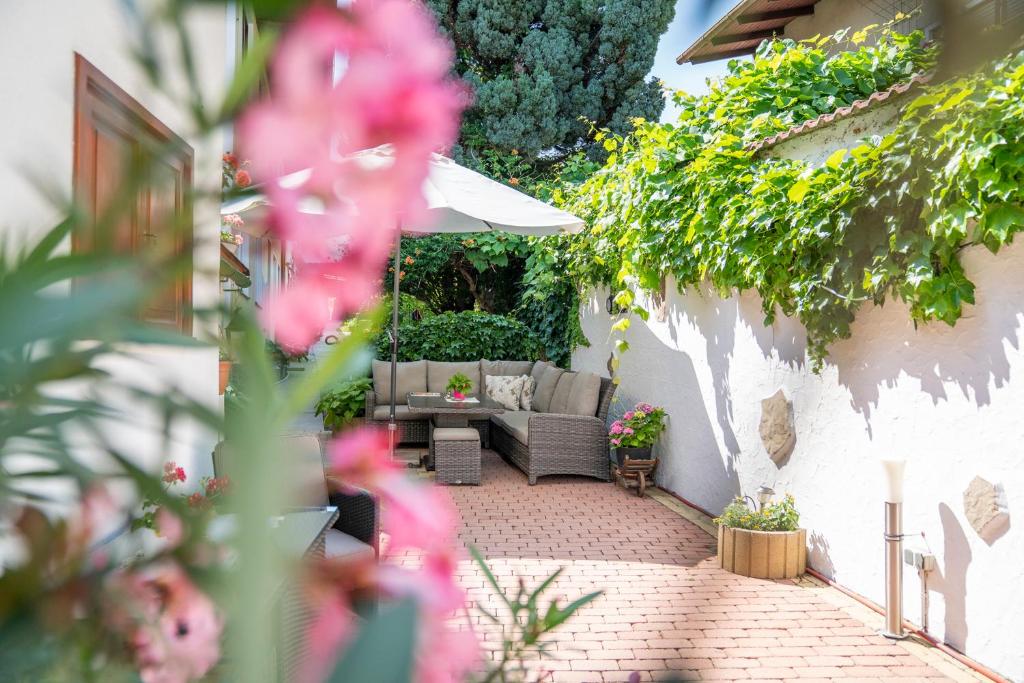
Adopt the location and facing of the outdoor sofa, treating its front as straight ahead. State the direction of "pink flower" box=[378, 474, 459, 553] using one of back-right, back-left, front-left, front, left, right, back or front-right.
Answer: front-left

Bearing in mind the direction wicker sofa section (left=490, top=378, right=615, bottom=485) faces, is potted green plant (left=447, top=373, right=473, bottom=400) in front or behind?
in front

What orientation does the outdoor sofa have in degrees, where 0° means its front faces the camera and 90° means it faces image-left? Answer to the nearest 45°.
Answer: approximately 45°
